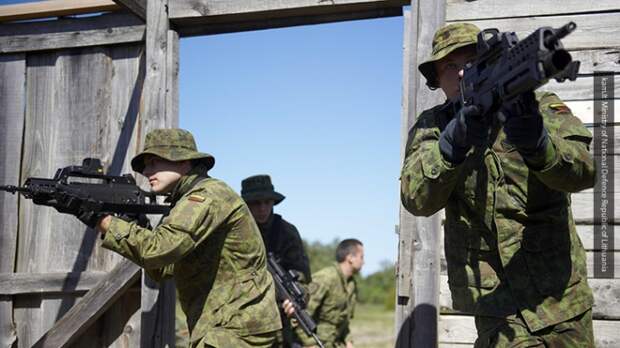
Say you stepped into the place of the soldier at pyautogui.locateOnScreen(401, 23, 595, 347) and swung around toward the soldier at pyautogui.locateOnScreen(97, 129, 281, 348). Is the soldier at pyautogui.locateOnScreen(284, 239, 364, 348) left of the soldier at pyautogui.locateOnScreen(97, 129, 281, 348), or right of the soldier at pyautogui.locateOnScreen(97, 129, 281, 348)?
right

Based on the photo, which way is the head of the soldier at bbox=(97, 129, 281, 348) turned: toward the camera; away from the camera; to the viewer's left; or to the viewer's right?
to the viewer's left

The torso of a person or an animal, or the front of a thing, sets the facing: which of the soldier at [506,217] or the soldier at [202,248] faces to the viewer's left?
the soldier at [202,248]

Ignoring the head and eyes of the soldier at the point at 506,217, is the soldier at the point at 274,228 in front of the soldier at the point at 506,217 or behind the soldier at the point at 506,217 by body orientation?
behind

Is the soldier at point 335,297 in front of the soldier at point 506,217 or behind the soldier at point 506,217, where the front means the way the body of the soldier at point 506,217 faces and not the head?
behind

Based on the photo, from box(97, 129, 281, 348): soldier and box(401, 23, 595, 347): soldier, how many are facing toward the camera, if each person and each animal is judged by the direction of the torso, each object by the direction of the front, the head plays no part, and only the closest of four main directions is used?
1

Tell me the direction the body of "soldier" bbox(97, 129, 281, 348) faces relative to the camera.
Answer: to the viewer's left

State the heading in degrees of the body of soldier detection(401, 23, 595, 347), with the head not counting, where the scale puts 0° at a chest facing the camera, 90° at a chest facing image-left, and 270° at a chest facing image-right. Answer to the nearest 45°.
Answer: approximately 0°

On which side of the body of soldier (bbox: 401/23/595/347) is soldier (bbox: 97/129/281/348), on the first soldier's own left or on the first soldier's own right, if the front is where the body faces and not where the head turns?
on the first soldier's own right
